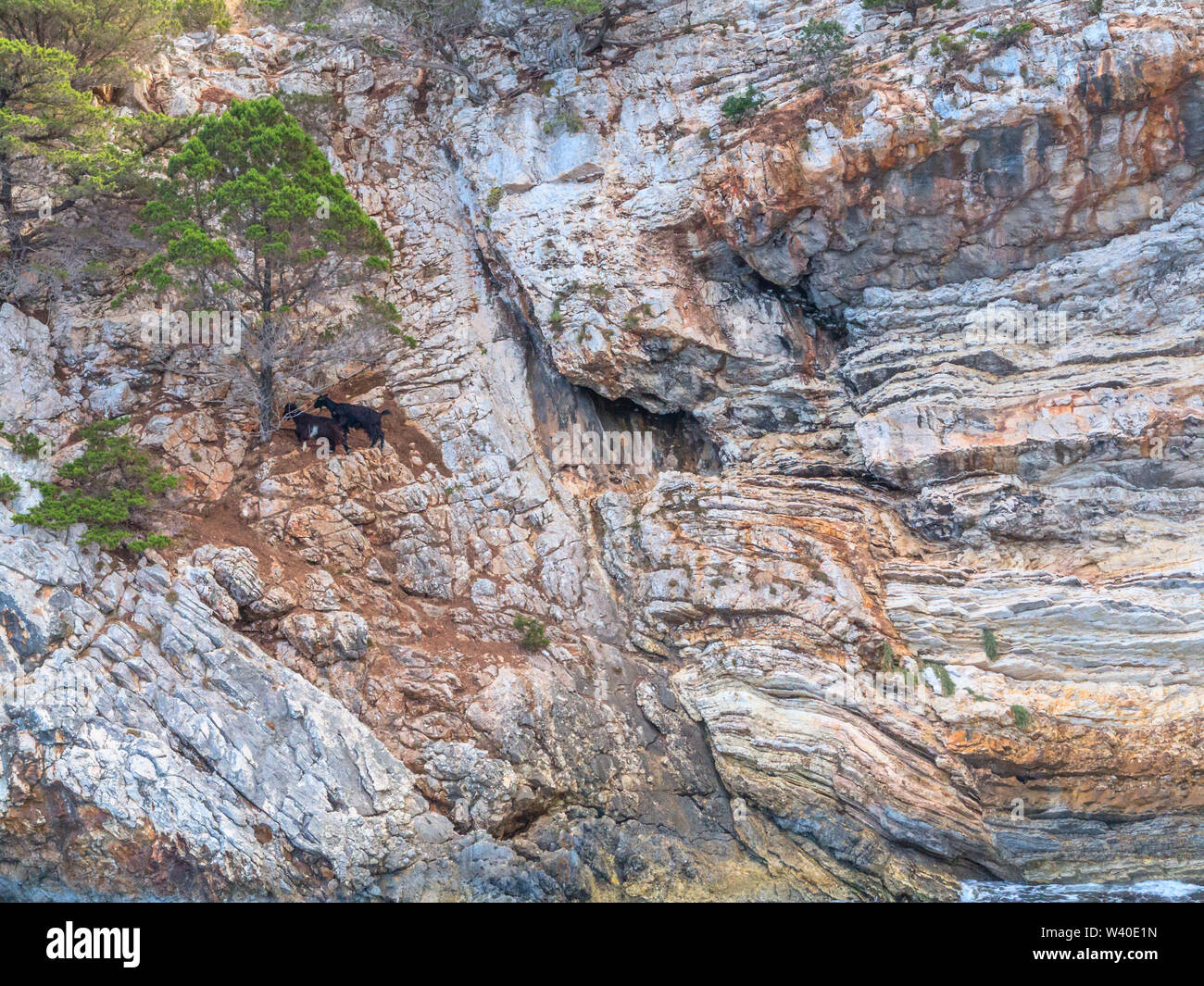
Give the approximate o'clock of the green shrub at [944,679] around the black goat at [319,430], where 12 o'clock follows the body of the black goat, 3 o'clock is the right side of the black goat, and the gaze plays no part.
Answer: The green shrub is roughly at 7 o'clock from the black goat.

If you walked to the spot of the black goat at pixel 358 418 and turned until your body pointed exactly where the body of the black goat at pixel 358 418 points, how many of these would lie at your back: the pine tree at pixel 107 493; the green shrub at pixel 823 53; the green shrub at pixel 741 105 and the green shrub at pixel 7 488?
2

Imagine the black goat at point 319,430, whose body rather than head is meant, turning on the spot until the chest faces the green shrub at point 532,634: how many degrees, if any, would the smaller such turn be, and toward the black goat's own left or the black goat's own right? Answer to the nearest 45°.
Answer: approximately 135° to the black goat's own left

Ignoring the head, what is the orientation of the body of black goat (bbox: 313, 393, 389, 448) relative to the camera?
to the viewer's left

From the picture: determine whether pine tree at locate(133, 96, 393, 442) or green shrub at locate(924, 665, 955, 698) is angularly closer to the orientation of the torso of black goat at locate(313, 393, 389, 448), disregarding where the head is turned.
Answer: the pine tree

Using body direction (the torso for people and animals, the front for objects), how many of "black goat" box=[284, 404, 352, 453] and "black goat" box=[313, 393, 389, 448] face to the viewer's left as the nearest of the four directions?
2

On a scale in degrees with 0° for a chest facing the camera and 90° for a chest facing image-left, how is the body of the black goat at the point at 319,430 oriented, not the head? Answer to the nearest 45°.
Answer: approximately 90°
